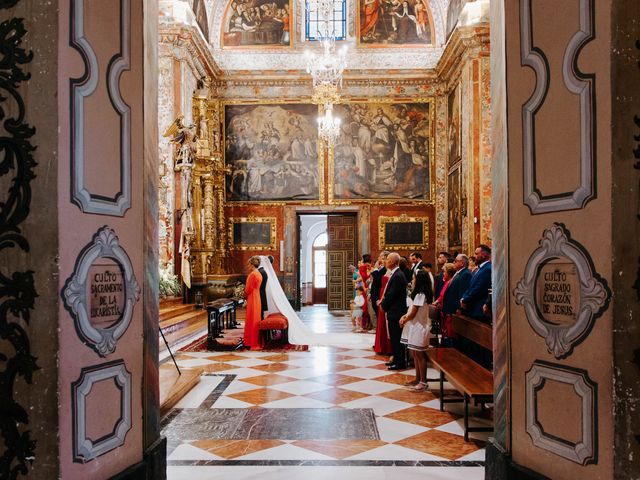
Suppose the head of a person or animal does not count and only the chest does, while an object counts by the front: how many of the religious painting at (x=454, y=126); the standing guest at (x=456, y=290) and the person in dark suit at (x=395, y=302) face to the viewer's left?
3

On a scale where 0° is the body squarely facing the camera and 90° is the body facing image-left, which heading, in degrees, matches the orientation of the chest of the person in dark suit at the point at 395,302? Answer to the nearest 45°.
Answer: approximately 90°

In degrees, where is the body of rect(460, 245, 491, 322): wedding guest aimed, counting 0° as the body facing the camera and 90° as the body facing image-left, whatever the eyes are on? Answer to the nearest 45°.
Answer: approximately 90°

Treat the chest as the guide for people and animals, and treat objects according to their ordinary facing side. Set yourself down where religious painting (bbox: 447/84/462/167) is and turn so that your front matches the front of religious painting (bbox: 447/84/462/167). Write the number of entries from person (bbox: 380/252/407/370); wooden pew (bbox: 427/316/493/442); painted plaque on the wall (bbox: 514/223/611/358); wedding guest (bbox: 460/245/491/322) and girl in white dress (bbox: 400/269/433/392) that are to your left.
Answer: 5

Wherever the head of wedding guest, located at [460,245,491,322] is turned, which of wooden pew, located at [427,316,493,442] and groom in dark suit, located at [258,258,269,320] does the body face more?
the groom in dark suit

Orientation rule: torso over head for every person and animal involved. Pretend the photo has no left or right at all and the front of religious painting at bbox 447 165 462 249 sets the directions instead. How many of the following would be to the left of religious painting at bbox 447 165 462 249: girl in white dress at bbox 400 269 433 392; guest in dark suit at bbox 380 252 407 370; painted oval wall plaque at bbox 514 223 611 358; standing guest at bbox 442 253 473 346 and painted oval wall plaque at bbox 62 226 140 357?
5

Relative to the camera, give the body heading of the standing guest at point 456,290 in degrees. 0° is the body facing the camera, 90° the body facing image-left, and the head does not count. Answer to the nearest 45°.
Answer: approximately 90°
